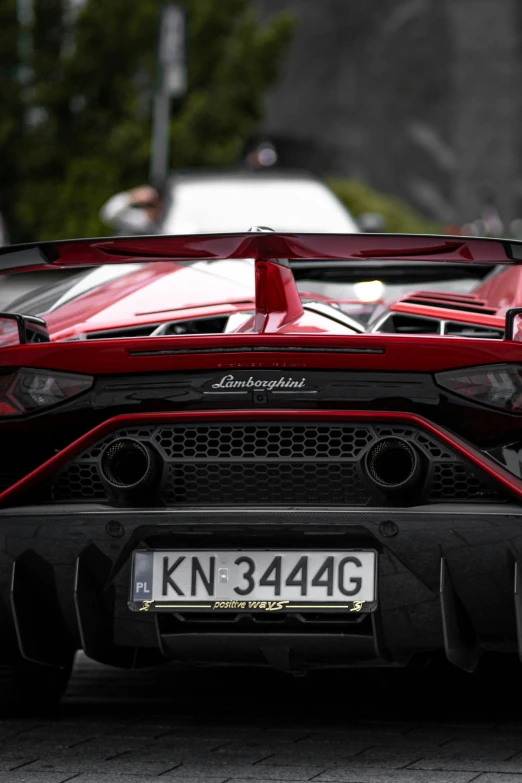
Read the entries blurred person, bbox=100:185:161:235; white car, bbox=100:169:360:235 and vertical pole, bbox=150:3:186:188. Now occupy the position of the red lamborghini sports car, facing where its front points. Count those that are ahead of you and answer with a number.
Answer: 3

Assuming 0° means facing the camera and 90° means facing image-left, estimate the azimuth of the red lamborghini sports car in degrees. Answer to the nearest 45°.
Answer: approximately 180°

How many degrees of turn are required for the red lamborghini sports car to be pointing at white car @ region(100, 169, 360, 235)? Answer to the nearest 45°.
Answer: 0° — it already faces it

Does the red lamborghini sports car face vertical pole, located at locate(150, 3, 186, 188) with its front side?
yes
